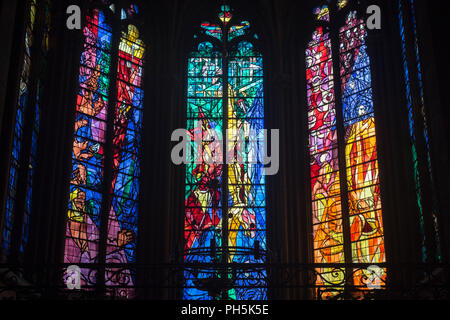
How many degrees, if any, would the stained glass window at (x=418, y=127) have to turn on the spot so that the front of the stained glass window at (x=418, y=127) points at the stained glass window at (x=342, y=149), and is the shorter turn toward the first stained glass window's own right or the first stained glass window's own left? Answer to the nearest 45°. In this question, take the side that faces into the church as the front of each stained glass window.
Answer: approximately 45° to the first stained glass window's own right

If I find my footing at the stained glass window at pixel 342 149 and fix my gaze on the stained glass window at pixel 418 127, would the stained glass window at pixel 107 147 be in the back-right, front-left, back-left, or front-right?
back-right

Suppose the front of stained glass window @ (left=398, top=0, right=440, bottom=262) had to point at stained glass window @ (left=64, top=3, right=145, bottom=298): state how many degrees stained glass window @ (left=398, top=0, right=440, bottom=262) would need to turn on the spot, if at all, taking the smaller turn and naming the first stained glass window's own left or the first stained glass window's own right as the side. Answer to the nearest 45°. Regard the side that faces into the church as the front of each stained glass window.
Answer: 0° — it already faces it

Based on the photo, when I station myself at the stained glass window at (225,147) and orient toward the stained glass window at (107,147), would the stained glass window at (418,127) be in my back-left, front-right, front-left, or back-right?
back-left

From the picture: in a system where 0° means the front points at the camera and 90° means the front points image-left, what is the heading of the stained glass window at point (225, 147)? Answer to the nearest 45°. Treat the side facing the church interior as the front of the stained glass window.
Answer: approximately 0°

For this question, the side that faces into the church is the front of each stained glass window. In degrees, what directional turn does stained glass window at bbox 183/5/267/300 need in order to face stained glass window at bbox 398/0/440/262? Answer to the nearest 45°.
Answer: approximately 45° to its left

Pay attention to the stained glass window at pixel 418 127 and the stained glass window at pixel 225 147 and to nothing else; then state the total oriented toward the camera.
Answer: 1

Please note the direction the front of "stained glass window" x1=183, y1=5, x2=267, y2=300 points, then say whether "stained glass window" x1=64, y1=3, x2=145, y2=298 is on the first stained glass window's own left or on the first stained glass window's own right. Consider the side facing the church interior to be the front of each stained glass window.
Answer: on the first stained glass window's own right

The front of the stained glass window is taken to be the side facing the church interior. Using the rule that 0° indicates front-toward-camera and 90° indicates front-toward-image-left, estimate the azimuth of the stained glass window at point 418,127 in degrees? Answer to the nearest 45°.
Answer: approximately 90°

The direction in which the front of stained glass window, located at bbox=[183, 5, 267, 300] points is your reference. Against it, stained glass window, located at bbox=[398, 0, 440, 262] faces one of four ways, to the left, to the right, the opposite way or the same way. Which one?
to the right

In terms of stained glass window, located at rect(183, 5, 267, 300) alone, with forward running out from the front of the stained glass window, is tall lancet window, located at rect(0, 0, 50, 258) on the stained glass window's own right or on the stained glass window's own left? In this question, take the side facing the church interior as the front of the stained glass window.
on the stained glass window's own right
